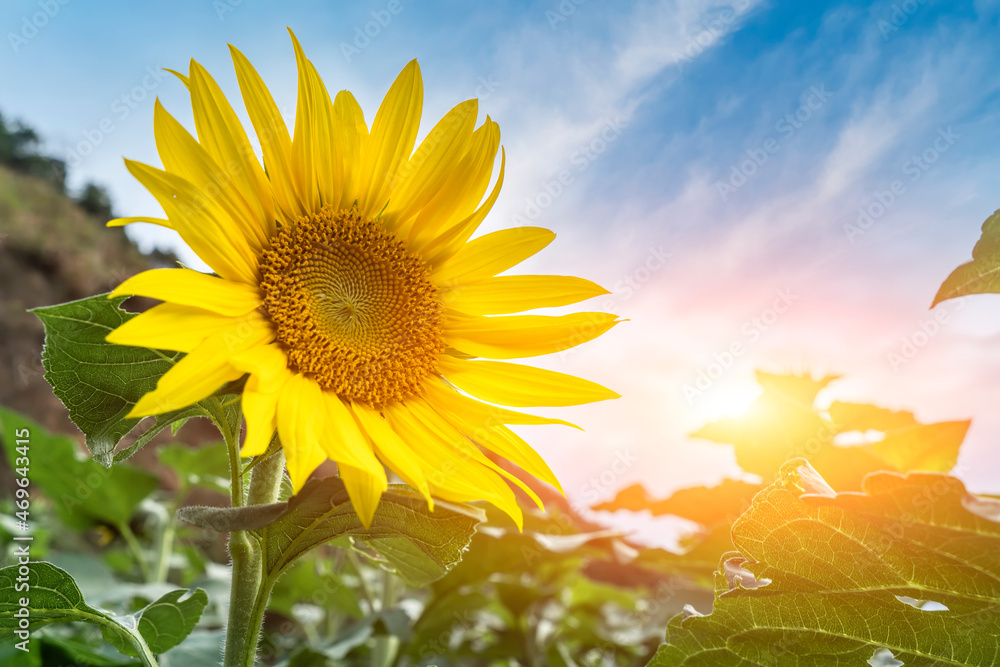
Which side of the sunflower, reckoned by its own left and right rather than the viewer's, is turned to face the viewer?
front

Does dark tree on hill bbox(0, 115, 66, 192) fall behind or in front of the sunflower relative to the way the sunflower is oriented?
behind

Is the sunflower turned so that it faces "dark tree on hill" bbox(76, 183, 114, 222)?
no

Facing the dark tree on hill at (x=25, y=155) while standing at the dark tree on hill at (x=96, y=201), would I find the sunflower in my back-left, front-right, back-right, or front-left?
back-left
